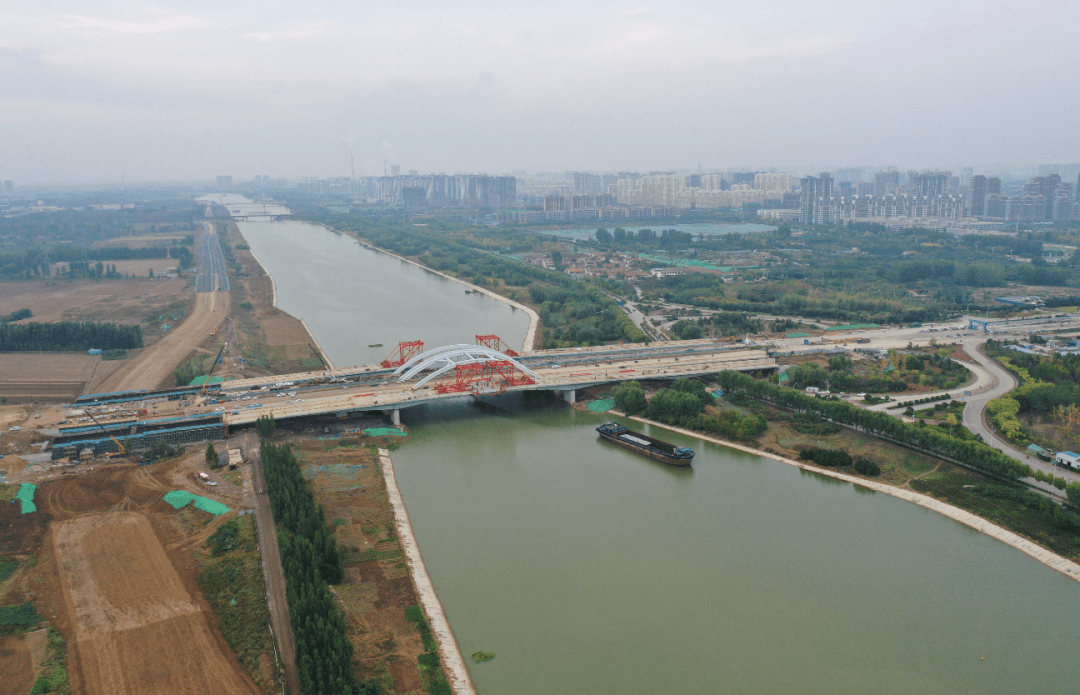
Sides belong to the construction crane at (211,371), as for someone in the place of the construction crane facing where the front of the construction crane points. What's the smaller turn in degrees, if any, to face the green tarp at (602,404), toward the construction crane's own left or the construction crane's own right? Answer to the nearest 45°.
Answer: approximately 45° to the construction crane's own right

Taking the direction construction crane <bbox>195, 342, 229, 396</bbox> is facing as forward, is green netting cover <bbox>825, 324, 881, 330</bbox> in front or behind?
in front

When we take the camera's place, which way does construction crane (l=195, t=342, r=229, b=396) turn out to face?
facing to the right of the viewer

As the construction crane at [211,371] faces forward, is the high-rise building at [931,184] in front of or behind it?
in front

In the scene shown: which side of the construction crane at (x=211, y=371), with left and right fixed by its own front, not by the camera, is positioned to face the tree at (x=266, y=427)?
right

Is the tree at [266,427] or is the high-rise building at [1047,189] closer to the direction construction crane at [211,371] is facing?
the high-rise building

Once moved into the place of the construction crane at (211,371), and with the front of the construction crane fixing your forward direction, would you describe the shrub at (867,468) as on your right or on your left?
on your right

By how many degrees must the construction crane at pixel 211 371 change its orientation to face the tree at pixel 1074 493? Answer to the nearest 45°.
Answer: approximately 45° to its right

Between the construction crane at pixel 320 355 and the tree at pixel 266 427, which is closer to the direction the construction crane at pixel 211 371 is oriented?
the construction crane

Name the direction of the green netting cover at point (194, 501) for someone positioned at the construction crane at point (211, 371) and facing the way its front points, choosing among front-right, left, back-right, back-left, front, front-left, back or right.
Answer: right

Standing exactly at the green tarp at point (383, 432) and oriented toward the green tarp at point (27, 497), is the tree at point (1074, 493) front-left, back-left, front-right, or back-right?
back-left

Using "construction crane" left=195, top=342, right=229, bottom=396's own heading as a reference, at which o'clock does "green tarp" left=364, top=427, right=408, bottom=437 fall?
The green tarp is roughly at 2 o'clock from the construction crane.

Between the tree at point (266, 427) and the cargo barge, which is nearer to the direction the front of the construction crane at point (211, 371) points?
the cargo barge

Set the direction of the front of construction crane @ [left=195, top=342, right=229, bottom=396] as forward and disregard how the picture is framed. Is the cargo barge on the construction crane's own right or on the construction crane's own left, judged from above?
on the construction crane's own right
